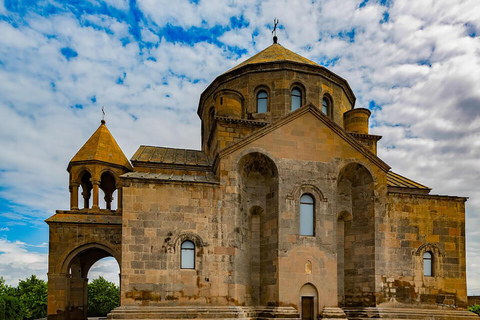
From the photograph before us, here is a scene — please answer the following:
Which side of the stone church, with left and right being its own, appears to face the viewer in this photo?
left

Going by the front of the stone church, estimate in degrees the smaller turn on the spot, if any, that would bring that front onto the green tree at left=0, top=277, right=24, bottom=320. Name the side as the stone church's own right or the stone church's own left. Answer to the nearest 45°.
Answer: approximately 45° to the stone church's own right
